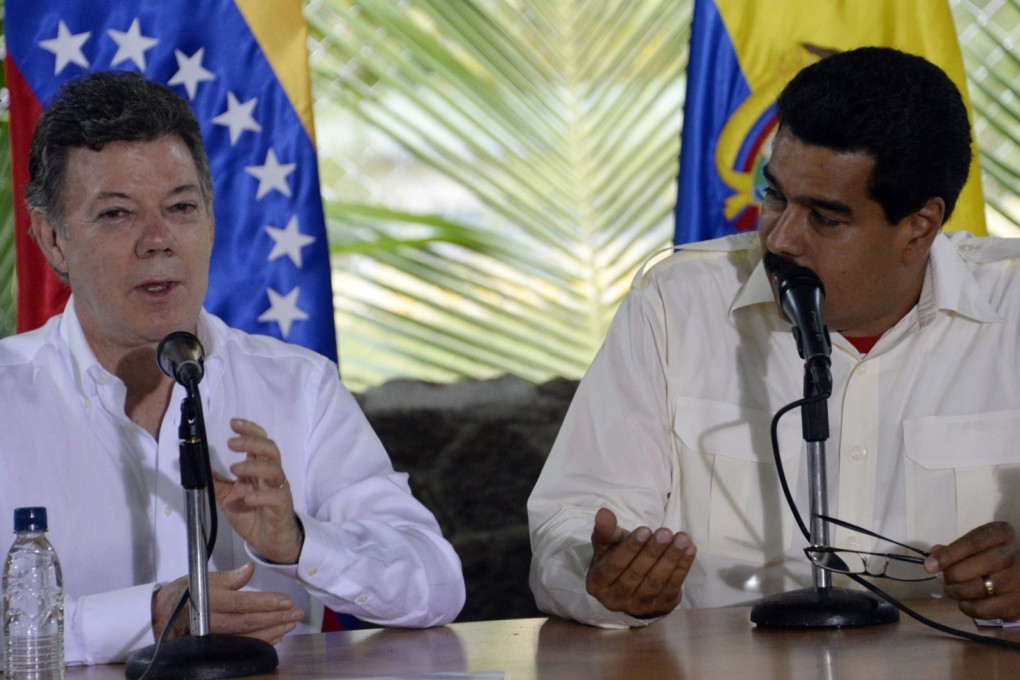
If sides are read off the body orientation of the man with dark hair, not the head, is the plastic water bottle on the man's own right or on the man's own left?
on the man's own right

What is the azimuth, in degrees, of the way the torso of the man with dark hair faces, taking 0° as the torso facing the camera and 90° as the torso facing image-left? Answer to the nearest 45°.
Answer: approximately 0°

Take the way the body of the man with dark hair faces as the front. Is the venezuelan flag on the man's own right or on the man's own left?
on the man's own right

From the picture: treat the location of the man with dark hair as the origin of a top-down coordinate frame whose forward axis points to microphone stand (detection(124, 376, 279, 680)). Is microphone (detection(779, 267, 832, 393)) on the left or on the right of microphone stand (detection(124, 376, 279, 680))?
left

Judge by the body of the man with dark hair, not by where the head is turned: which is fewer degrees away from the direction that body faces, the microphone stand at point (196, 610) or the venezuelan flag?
the microphone stand

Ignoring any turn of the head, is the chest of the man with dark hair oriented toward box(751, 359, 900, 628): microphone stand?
yes

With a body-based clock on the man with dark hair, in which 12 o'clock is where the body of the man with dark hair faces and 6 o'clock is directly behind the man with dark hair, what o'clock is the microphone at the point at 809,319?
The microphone is roughly at 12 o'clock from the man with dark hair.
